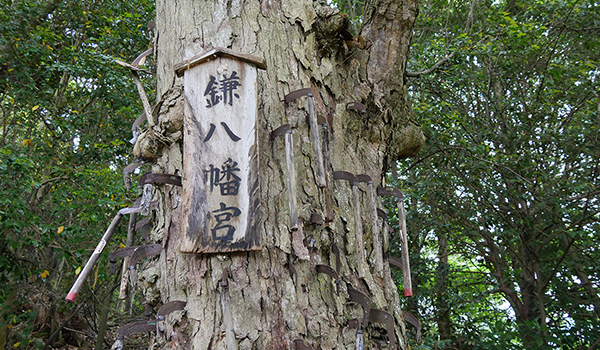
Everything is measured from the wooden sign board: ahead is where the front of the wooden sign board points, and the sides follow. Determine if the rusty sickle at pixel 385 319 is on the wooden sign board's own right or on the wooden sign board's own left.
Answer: on the wooden sign board's own left

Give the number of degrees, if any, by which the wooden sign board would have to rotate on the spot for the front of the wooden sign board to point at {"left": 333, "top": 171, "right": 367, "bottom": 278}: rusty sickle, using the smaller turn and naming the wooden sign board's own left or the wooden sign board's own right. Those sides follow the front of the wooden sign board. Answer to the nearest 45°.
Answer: approximately 135° to the wooden sign board's own left

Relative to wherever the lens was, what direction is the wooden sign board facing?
facing the viewer

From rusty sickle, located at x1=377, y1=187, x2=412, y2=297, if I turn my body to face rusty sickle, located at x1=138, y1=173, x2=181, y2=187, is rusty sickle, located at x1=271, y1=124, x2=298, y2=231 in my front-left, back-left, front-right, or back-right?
front-left

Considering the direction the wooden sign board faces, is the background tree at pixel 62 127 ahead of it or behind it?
behind

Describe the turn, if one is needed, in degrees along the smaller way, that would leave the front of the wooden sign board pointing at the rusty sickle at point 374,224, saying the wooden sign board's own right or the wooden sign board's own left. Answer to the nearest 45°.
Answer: approximately 135° to the wooden sign board's own left
